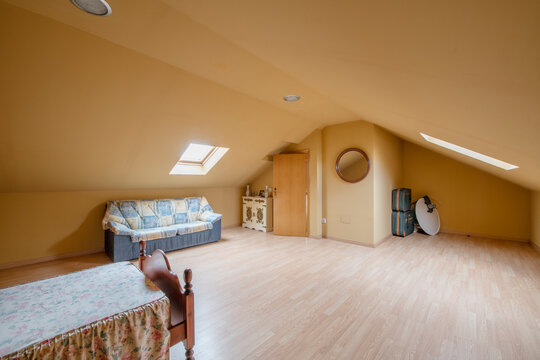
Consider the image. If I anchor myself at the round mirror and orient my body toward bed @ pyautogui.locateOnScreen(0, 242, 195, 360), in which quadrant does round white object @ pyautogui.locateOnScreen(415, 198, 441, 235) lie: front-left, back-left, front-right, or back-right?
back-left

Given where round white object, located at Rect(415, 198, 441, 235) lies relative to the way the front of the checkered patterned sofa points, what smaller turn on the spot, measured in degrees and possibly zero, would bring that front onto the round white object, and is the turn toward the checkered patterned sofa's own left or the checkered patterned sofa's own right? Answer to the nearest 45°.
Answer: approximately 45° to the checkered patterned sofa's own left

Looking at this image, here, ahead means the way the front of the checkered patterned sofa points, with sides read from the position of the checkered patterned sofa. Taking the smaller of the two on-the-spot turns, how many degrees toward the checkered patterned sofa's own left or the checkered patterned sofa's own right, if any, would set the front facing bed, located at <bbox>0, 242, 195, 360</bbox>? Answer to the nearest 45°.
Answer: approximately 45° to the checkered patterned sofa's own right

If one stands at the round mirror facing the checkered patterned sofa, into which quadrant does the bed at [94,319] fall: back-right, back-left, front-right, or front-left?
front-left

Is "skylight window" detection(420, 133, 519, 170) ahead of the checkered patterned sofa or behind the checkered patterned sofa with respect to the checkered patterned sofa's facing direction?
ahead

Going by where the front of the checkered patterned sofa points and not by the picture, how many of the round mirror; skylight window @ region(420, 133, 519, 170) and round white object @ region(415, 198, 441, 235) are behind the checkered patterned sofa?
0

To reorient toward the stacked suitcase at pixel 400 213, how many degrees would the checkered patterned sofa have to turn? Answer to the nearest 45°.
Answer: approximately 45° to its left
